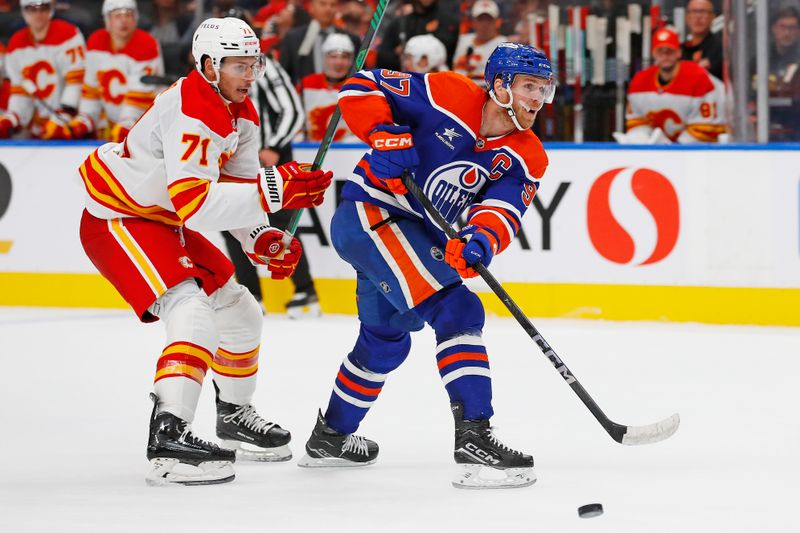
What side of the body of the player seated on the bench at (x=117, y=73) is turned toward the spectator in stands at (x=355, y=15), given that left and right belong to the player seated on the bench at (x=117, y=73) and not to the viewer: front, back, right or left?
left

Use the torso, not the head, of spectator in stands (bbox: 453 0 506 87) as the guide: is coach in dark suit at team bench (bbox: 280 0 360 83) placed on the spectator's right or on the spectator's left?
on the spectator's right

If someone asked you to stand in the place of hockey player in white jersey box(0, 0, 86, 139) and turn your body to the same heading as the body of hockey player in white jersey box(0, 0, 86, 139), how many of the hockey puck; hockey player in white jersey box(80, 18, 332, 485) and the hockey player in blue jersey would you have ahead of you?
3

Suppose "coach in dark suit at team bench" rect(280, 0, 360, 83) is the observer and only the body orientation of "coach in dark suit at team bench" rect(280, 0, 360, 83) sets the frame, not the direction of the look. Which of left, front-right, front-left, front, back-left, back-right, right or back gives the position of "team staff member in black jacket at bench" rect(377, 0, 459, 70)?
left

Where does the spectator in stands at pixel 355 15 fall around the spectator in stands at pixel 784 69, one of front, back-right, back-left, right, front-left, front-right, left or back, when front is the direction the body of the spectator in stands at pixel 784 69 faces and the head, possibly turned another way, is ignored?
right

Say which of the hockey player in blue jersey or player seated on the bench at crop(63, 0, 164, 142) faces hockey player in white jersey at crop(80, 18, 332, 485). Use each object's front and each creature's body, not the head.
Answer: the player seated on the bench

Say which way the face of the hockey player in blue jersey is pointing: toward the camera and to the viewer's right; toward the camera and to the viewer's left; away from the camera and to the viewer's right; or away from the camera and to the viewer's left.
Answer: toward the camera and to the viewer's right
